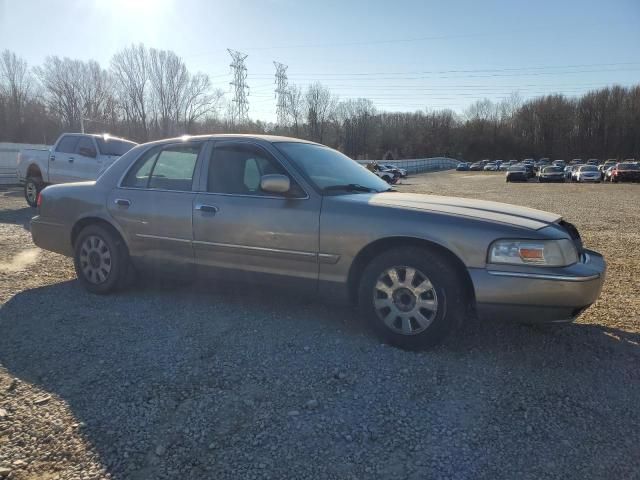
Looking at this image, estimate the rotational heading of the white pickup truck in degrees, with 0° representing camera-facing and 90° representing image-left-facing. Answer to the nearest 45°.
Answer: approximately 315°

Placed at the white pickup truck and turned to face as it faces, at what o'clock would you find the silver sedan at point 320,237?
The silver sedan is roughly at 1 o'clock from the white pickup truck.

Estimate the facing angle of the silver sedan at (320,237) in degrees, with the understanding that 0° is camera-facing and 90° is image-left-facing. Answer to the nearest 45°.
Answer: approximately 315°

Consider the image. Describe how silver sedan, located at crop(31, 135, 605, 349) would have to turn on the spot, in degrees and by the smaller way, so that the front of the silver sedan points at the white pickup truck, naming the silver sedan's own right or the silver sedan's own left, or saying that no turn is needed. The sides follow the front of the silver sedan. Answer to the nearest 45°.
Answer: approximately 180°
